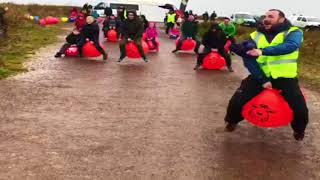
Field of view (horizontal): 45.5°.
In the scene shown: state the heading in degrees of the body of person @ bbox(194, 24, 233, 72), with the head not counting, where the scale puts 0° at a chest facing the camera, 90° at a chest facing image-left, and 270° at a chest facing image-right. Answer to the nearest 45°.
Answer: approximately 0°

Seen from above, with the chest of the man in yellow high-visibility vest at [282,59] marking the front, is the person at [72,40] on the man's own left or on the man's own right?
on the man's own right

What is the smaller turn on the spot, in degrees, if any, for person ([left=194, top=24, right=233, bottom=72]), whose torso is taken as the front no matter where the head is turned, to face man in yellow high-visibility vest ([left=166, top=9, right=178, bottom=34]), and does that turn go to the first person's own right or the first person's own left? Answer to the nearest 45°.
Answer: approximately 180°

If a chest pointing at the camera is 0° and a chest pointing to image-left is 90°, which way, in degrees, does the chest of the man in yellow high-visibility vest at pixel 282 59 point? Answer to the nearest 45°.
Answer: approximately 45°

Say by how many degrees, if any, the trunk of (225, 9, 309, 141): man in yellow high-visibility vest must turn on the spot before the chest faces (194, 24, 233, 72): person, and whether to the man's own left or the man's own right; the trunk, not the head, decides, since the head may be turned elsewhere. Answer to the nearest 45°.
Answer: approximately 135° to the man's own right

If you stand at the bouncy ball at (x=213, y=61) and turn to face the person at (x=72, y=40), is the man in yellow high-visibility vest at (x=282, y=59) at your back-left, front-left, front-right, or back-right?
back-left

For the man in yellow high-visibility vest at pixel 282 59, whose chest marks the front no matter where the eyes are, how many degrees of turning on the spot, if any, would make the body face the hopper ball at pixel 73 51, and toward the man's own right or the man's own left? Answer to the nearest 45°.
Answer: approximately 90° to the man's own right

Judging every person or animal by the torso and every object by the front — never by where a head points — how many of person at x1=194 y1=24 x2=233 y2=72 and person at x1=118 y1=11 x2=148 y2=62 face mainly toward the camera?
2
